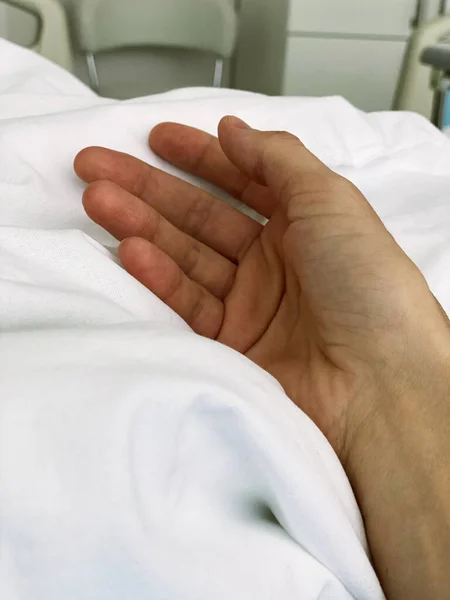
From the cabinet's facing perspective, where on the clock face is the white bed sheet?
The white bed sheet is roughly at 12 o'clock from the cabinet.

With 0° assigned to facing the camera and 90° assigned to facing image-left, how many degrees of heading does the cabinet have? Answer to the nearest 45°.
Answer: approximately 0°
